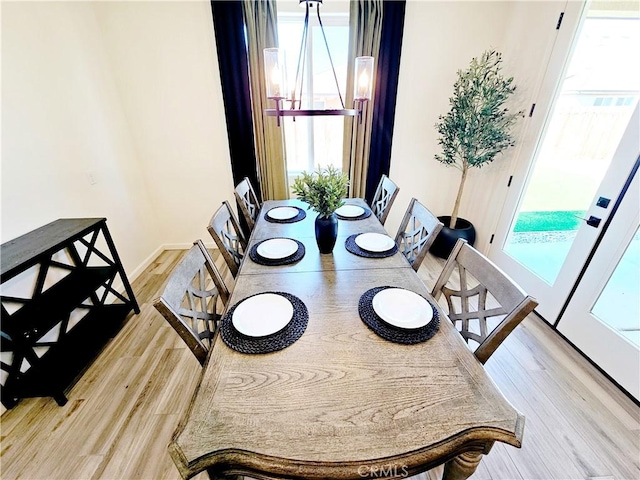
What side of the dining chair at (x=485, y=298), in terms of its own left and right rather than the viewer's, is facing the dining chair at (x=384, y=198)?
right

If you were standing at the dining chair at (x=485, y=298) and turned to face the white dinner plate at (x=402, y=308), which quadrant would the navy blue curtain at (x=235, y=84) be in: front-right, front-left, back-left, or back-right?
front-right

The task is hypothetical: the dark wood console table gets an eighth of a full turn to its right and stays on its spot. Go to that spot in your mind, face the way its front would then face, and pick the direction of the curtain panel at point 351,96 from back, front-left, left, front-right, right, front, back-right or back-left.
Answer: left

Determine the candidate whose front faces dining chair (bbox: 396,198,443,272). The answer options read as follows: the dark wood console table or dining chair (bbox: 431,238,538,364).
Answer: the dark wood console table

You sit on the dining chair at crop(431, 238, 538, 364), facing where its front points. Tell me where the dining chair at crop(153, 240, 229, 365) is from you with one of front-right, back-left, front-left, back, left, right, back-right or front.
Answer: front

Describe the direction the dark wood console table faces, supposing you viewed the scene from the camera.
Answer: facing the viewer and to the right of the viewer

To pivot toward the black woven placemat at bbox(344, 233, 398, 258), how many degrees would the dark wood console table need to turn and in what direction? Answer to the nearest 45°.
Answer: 0° — it already faces it

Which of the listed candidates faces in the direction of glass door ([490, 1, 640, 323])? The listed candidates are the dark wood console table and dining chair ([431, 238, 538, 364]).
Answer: the dark wood console table

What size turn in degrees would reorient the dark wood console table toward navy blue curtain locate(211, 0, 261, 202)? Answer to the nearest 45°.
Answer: approximately 45° to its left

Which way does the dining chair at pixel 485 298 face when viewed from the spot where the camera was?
facing the viewer and to the left of the viewer

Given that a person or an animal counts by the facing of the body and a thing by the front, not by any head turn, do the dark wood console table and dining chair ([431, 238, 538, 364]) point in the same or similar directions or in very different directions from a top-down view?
very different directions

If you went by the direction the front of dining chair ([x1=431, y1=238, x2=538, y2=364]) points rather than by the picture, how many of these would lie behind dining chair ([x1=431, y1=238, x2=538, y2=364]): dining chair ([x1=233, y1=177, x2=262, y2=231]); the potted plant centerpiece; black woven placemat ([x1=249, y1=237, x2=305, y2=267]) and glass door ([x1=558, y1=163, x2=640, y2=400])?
1

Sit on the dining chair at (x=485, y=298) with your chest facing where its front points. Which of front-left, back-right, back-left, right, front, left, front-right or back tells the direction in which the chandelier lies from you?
front-right

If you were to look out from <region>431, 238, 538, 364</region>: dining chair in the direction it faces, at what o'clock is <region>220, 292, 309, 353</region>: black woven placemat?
The black woven placemat is roughly at 12 o'clock from the dining chair.

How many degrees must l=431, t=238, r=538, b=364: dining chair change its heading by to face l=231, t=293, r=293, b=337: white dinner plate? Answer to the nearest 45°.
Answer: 0° — it already faces it

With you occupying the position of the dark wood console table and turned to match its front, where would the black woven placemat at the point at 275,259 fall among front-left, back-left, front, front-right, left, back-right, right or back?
front

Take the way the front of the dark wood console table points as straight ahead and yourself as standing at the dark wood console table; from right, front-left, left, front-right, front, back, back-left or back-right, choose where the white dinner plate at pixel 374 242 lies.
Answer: front

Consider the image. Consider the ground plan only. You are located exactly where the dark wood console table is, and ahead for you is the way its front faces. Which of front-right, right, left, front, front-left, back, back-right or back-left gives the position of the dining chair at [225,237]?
front

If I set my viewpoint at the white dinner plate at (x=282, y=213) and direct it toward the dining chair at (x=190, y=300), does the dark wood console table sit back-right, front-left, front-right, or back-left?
front-right

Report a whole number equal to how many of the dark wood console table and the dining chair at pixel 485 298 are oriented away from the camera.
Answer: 0
